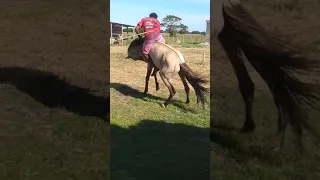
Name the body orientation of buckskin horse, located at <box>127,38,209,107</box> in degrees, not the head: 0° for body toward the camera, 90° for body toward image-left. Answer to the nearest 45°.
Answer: approximately 135°
